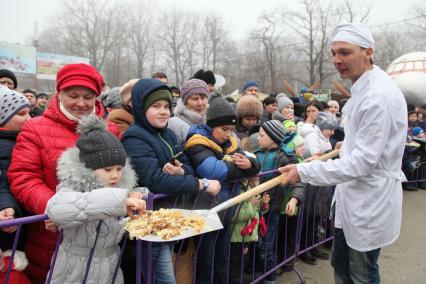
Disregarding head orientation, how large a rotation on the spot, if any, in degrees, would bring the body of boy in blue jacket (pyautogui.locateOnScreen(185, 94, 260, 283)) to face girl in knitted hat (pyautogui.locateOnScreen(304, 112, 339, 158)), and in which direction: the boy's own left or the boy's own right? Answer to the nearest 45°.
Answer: approximately 90° to the boy's own left

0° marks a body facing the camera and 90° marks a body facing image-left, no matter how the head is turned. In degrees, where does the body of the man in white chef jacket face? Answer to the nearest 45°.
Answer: approximately 90°

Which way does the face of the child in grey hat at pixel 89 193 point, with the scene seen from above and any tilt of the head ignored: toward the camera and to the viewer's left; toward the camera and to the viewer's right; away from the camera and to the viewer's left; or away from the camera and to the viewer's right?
toward the camera and to the viewer's right

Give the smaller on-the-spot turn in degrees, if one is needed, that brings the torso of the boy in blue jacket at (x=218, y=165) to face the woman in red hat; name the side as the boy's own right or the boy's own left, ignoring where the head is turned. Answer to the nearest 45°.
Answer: approximately 90° to the boy's own right

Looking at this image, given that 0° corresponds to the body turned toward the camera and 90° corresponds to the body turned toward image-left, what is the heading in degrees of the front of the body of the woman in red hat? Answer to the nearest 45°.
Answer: approximately 315°

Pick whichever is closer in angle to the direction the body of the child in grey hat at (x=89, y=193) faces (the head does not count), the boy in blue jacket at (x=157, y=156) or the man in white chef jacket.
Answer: the man in white chef jacket
